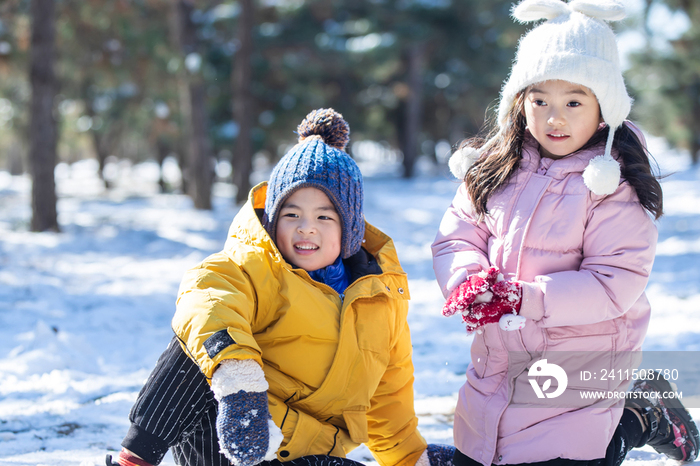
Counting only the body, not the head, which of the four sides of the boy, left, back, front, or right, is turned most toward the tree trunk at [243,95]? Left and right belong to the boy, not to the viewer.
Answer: back

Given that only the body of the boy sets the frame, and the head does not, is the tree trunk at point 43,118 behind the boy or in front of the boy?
behind

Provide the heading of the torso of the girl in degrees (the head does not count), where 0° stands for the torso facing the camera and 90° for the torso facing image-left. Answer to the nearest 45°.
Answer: approximately 45°

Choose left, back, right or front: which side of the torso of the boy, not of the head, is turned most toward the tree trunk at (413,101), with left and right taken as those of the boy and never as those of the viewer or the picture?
back

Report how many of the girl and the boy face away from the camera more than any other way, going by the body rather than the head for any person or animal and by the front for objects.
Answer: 0

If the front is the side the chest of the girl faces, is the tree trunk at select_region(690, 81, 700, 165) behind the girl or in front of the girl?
behind

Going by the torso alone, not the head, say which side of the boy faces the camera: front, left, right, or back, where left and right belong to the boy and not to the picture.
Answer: front

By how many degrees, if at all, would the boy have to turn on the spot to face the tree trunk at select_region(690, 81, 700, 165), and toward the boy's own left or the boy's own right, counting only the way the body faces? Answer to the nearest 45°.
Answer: approximately 135° to the boy's own left

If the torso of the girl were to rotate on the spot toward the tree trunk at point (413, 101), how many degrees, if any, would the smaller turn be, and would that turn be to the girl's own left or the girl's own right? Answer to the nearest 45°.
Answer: approximately 135° to the girl's own right
